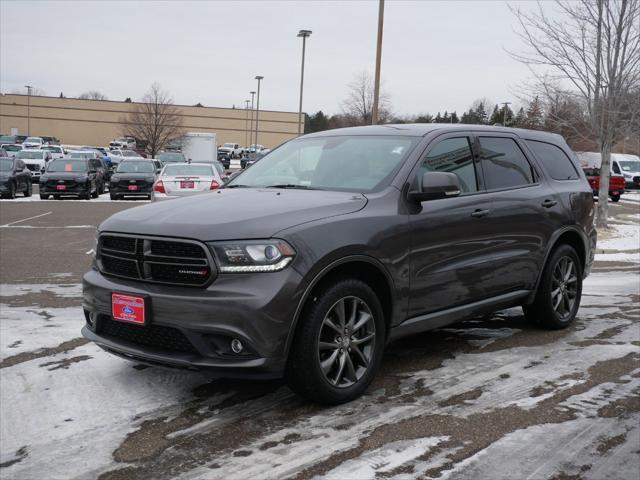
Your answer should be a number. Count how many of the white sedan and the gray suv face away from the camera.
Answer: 1

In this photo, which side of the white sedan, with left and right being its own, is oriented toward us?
back

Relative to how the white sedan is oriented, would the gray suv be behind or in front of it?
behind

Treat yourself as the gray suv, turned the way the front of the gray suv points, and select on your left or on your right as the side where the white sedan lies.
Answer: on your right

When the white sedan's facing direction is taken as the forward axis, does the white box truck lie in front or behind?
in front

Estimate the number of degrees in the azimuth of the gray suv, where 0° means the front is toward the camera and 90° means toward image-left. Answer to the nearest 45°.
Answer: approximately 45°

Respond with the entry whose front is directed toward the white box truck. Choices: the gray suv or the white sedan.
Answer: the white sedan

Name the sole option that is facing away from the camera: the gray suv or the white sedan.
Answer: the white sedan

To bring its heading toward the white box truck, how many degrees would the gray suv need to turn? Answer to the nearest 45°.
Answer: approximately 135° to its right

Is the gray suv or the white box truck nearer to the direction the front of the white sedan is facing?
the white box truck
